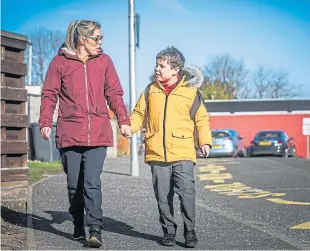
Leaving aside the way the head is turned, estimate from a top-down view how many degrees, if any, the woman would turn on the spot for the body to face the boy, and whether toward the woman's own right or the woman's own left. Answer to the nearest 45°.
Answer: approximately 90° to the woman's own left

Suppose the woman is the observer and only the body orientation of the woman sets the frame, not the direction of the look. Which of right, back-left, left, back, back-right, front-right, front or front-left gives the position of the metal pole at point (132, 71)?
back

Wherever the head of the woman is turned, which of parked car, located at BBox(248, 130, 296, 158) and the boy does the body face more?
the boy

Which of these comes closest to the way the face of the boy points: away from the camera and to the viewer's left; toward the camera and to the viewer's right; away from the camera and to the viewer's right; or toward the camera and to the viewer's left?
toward the camera and to the viewer's left

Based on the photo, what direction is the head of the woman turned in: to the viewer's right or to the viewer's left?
to the viewer's right

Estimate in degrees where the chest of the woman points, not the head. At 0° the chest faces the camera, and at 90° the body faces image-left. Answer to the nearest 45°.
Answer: approximately 0°
